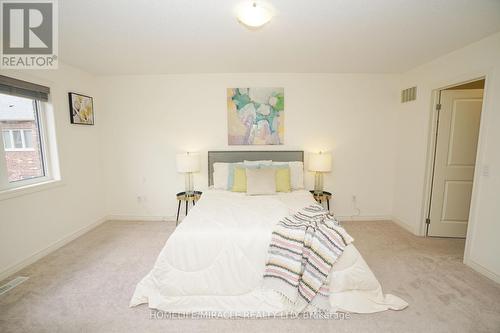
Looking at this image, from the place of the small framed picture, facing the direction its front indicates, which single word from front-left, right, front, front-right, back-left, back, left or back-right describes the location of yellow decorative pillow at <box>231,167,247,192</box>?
front

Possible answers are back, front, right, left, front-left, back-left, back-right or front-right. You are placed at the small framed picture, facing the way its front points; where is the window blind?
right

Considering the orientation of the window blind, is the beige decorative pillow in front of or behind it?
in front

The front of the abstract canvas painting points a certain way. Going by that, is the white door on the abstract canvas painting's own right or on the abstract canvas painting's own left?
on the abstract canvas painting's own left

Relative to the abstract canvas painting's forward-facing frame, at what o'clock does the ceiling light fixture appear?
The ceiling light fixture is roughly at 12 o'clock from the abstract canvas painting.

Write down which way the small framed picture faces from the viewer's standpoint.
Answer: facing the viewer and to the right of the viewer

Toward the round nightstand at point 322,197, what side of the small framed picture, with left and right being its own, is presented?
front

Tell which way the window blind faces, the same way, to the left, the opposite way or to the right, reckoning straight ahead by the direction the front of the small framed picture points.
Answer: the same way

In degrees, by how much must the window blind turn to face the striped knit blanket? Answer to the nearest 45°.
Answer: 0° — it already faces it

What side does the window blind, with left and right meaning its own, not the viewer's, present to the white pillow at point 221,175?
front

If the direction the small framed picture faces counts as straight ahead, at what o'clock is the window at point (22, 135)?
The window is roughly at 3 o'clock from the small framed picture.

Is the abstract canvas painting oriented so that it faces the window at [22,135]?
no

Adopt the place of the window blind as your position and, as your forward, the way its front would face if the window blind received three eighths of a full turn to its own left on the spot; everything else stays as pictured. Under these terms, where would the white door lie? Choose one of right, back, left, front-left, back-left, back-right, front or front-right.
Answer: back-right

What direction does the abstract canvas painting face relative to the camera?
toward the camera

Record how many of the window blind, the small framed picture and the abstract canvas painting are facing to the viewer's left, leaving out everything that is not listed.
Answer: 0
